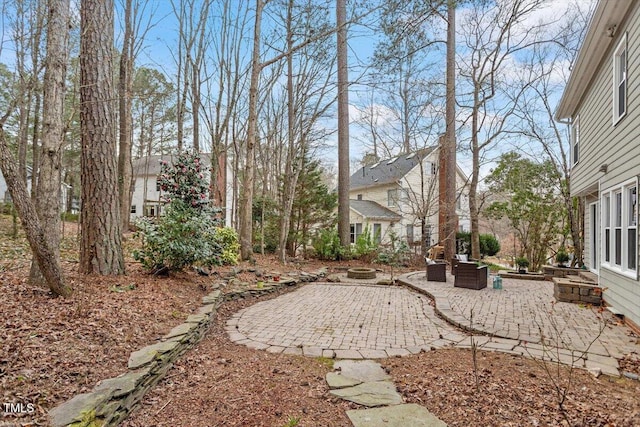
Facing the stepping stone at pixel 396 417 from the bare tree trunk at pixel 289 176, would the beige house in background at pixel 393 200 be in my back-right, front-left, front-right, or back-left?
back-left
